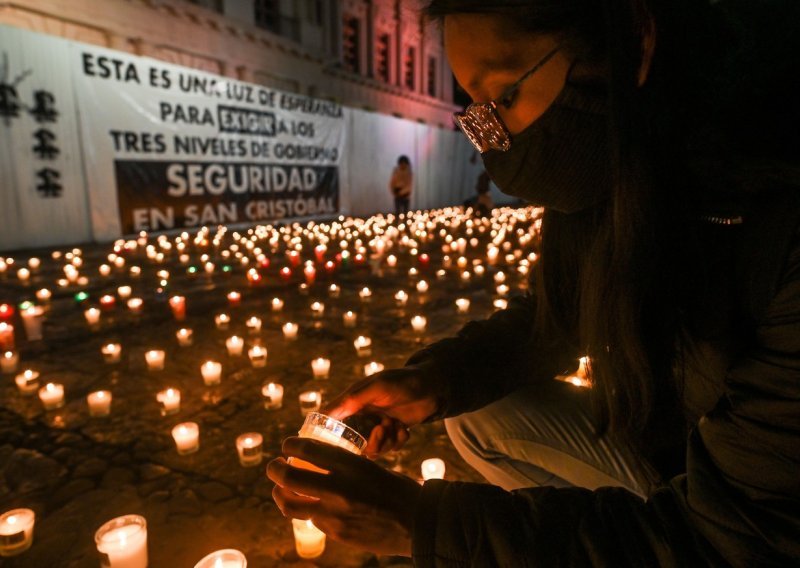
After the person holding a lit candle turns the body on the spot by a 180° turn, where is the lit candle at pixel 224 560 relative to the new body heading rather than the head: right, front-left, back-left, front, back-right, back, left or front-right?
back

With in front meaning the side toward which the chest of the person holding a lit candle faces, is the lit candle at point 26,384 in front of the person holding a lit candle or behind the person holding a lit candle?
in front

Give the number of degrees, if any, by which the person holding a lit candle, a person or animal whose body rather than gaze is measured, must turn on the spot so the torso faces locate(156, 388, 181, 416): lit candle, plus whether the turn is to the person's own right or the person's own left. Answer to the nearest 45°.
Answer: approximately 45° to the person's own right

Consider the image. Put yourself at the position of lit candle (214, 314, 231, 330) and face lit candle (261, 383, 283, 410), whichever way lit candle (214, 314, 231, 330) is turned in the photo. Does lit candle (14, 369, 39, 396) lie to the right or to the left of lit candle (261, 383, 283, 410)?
right

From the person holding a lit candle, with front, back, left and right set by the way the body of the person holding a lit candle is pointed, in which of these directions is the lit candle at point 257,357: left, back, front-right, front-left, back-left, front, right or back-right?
front-right

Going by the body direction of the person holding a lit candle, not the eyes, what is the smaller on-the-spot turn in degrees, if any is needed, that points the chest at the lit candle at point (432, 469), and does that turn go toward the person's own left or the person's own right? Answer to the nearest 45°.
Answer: approximately 45° to the person's own right

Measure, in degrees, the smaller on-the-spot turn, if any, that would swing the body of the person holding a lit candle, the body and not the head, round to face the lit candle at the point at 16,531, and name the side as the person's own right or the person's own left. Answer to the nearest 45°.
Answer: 0° — they already face it

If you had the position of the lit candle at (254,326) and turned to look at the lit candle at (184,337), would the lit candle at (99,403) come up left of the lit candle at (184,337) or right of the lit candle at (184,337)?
left

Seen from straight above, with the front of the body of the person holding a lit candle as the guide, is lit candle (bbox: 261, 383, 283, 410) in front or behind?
in front

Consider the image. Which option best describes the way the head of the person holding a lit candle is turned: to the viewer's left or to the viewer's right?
to the viewer's left
